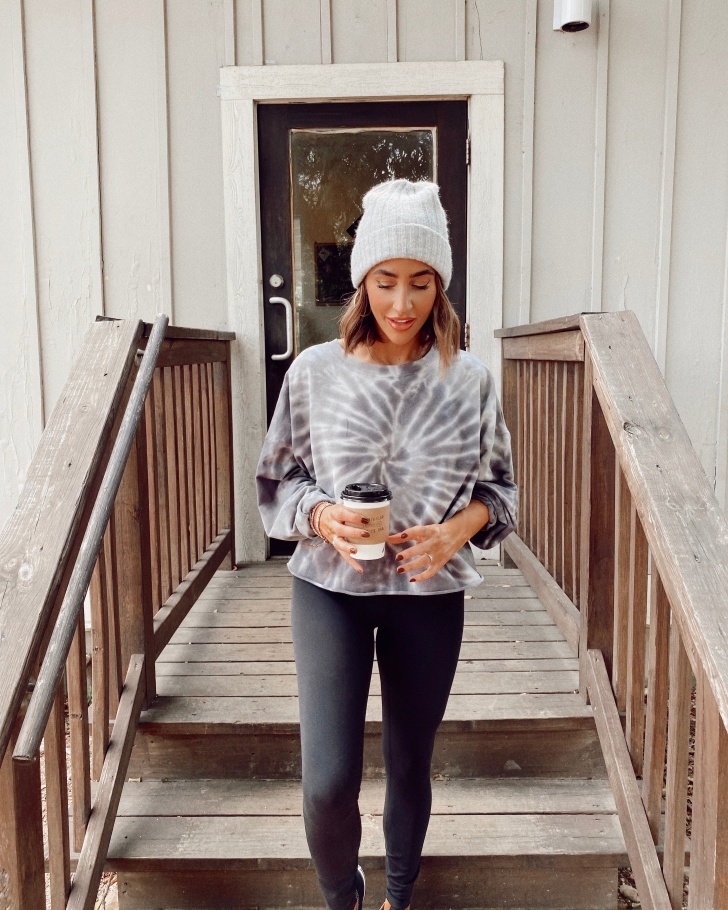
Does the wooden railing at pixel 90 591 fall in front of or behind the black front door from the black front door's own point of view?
in front

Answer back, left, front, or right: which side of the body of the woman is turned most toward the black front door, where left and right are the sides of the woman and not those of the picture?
back

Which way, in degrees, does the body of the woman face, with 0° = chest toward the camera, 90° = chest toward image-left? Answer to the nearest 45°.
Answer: approximately 0°

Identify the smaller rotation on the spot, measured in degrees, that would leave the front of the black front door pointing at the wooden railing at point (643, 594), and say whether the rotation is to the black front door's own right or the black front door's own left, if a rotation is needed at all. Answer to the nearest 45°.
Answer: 0° — it already faces it

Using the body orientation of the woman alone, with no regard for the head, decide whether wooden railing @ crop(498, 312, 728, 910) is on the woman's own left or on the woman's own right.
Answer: on the woman's own left

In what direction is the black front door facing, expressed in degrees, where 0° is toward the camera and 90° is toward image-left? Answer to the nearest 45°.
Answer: approximately 0°

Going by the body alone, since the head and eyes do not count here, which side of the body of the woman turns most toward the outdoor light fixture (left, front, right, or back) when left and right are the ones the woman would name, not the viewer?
back

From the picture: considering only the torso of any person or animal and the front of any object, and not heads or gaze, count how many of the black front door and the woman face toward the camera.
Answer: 2

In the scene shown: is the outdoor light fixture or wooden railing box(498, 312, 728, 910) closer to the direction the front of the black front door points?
the wooden railing

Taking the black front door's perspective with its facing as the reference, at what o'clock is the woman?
The woman is roughly at 12 o'clock from the black front door.

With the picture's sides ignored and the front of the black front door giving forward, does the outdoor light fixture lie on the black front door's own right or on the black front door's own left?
on the black front door's own left
